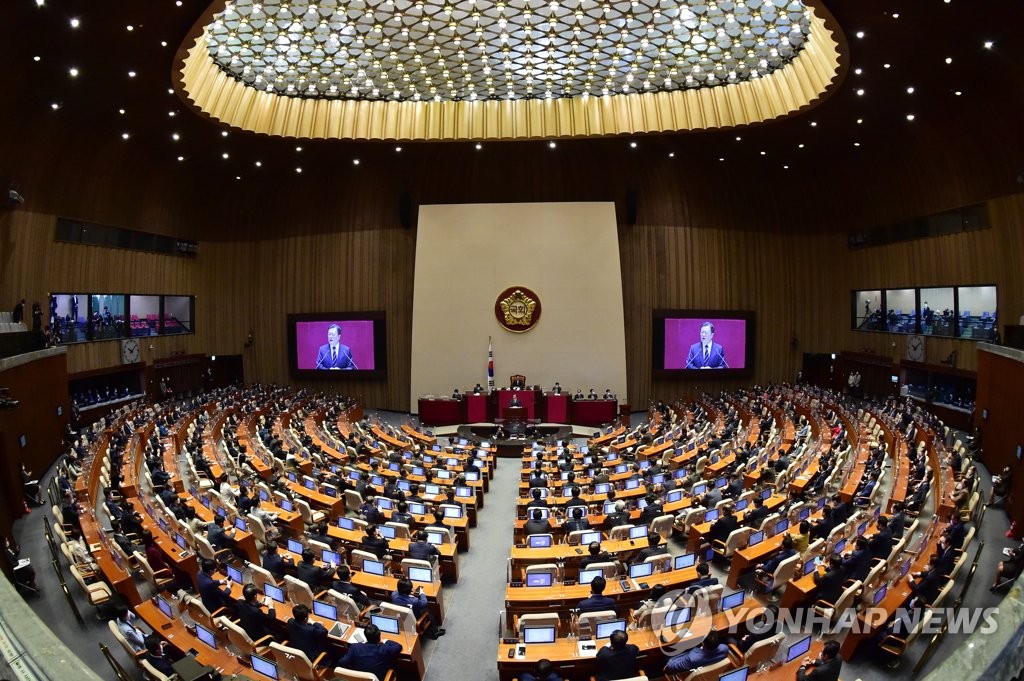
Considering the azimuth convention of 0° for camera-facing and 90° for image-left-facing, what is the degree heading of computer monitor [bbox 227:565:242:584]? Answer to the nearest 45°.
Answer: approximately 45°

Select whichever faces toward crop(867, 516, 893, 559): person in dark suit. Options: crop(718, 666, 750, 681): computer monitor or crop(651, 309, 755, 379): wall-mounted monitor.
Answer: the wall-mounted monitor

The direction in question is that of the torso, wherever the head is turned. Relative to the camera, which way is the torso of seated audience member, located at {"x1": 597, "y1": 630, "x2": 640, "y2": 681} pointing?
away from the camera

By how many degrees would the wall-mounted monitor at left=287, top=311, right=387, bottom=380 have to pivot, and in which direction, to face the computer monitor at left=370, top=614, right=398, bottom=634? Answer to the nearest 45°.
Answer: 0° — it already faces it

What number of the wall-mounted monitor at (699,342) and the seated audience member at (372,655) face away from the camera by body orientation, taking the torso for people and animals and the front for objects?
1

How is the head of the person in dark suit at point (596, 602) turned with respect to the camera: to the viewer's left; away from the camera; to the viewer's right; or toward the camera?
away from the camera

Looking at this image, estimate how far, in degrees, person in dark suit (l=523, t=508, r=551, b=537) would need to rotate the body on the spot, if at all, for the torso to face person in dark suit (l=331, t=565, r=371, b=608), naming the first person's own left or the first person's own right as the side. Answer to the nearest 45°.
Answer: approximately 135° to the first person's own left

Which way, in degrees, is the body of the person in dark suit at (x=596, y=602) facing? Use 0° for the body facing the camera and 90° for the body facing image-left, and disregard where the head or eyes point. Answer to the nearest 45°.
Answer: approximately 180°

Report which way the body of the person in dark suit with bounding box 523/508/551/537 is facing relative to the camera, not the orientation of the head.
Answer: away from the camera

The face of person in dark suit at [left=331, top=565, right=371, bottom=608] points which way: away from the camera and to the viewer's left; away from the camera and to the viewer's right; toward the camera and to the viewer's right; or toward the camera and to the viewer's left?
away from the camera and to the viewer's right

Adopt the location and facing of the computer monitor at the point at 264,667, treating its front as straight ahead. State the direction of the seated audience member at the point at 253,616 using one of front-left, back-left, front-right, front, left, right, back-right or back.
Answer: back-right

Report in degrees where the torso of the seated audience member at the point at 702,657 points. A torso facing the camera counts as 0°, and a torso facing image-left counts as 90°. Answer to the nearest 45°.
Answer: approximately 180°

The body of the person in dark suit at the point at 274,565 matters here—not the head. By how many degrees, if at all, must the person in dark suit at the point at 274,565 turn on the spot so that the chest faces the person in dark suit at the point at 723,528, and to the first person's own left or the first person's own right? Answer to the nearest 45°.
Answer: approximately 45° to the first person's own right

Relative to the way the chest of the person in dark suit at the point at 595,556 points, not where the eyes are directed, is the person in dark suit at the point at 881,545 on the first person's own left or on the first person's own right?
on the first person's own right

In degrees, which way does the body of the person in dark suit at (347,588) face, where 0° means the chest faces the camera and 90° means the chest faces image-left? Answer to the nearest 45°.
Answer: approximately 225°

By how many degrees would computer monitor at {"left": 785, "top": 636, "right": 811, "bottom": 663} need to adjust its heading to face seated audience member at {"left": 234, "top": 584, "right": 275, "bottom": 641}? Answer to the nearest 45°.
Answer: approximately 135° to its right

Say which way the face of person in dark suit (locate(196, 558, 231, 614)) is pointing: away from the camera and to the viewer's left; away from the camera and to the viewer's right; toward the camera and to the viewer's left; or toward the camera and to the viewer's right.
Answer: away from the camera and to the viewer's right

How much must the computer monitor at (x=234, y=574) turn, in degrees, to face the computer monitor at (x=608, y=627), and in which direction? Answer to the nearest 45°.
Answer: approximately 90° to its left
